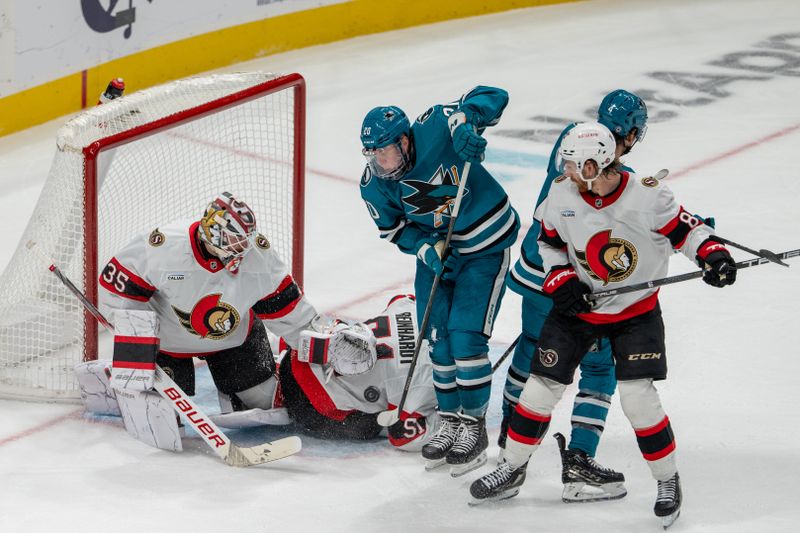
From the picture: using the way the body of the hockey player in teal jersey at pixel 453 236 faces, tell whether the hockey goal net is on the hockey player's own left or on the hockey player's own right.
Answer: on the hockey player's own right

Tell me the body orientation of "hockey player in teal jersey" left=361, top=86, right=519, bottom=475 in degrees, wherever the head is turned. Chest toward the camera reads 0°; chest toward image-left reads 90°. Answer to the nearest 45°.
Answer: approximately 45°

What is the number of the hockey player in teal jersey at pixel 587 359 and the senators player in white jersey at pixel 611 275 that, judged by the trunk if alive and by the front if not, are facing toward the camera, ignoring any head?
1

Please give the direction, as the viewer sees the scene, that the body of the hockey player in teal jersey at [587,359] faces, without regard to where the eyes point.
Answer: to the viewer's right

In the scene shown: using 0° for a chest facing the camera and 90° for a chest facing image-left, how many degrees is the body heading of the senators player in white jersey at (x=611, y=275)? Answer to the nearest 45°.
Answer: approximately 0°

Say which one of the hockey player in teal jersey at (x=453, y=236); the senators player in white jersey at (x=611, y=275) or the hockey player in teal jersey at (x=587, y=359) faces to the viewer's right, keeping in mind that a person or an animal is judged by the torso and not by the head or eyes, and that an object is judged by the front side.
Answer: the hockey player in teal jersey at (x=587, y=359)

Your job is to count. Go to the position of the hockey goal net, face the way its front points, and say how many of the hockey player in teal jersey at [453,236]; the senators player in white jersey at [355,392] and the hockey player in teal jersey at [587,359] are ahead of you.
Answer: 3

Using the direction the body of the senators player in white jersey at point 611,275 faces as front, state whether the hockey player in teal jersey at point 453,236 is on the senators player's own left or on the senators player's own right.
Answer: on the senators player's own right

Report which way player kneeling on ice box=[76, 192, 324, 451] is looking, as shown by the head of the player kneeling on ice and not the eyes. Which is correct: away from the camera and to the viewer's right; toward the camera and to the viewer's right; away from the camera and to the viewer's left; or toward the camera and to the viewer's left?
toward the camera and to the viewer's right

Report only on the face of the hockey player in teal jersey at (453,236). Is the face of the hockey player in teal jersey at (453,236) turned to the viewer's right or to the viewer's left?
to the viewer's left
